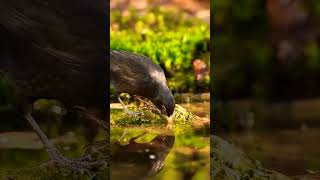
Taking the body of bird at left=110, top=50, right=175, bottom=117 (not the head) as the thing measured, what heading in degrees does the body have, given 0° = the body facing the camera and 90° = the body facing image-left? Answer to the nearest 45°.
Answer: approximately 270°
